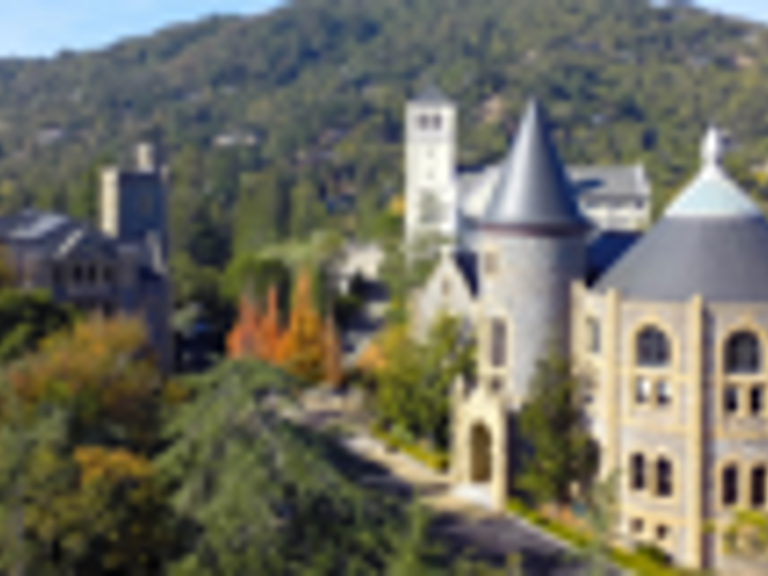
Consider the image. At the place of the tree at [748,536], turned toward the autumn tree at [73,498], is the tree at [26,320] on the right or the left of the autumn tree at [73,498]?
right

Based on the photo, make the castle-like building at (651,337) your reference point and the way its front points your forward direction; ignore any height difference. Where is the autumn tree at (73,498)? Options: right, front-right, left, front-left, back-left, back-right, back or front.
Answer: front

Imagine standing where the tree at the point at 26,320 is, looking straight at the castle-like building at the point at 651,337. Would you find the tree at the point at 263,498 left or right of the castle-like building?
right

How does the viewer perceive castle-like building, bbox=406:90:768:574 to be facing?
facing the viewer and to the left of the viewer

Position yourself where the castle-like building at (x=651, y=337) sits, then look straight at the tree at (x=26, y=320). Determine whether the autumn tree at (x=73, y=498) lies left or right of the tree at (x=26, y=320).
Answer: left

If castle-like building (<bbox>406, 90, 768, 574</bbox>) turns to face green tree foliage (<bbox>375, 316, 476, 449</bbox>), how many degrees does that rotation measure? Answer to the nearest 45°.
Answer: approximately 90° to its right

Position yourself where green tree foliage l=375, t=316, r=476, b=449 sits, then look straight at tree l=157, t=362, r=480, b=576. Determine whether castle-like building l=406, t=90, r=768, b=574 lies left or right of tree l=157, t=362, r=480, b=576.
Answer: left

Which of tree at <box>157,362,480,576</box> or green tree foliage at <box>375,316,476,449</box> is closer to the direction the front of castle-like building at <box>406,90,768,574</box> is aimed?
the tree

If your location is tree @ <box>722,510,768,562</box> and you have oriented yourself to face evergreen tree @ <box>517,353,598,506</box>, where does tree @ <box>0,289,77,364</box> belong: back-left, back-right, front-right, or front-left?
front-left

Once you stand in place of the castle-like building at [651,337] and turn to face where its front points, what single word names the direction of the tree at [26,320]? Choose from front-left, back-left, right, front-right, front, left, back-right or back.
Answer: front-right

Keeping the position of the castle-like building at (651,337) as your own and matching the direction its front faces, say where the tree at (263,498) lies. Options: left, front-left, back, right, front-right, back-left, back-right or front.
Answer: front
